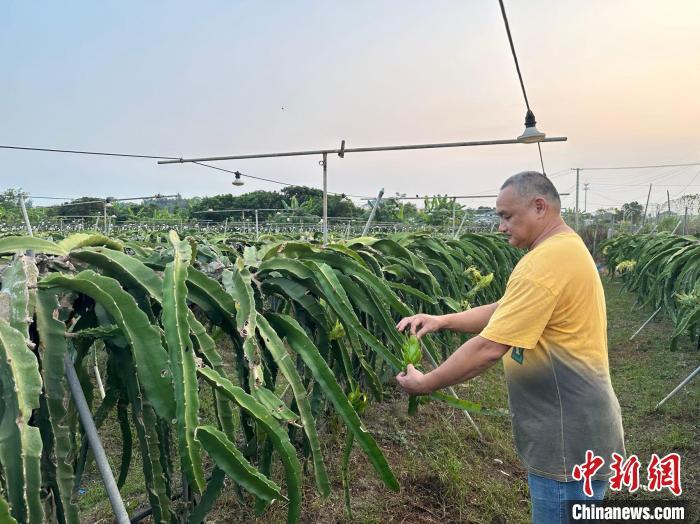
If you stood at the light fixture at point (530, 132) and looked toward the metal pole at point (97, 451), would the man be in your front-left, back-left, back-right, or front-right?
front-left

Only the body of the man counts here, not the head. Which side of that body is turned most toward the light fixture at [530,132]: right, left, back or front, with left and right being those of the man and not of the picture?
right

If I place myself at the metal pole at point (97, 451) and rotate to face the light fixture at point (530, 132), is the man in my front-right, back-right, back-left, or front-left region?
front-right

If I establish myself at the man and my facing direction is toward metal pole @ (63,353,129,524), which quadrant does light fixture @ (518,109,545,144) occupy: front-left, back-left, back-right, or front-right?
back-right

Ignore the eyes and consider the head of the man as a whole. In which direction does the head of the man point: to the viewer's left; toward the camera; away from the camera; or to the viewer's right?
to the viewer's left

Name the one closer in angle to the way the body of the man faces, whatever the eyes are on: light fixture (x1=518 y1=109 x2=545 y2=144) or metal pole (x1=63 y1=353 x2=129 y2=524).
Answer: the metal pole

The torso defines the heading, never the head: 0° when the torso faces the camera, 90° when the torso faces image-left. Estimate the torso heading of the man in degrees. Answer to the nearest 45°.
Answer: approximately 90°

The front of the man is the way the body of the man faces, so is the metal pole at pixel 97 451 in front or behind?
in front

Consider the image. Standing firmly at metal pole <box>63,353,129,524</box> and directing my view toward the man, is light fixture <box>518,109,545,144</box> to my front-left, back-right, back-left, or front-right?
front-left
